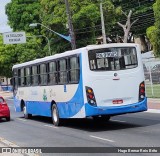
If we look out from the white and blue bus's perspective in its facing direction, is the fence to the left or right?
on its right

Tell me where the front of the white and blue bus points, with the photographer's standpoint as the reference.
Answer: facing away from the viewer and to the left of the viewer
